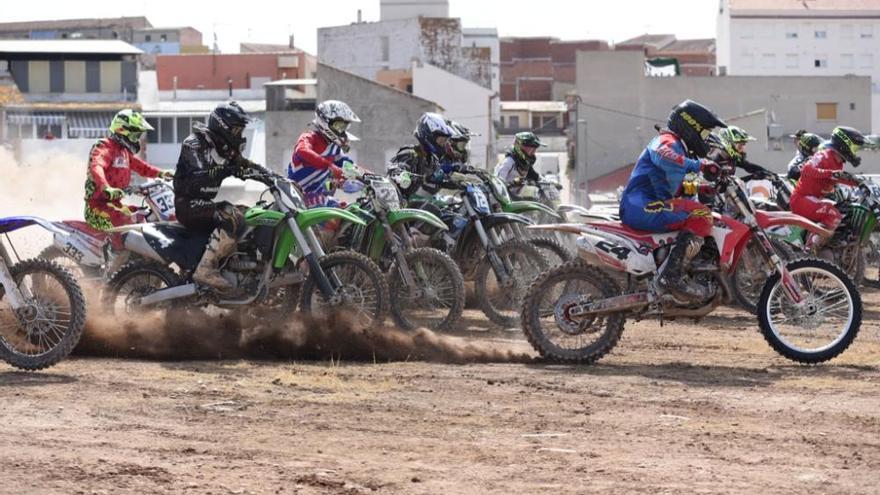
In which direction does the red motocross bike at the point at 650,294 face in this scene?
to the viewer's right

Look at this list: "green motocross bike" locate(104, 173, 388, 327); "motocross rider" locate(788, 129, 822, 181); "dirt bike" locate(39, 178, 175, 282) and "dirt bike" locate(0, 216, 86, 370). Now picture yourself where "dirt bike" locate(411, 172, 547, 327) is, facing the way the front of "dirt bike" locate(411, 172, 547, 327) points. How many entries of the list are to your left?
1

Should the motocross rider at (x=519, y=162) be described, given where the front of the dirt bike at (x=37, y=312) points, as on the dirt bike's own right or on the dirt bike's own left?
on the dirt bike's own left

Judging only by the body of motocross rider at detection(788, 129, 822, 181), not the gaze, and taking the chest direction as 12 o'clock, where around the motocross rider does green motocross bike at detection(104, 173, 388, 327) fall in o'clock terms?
The green motocross bike is roughly at 4 o'clock from the motocross rider.

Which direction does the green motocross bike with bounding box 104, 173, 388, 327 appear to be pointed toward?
to the viewer's right

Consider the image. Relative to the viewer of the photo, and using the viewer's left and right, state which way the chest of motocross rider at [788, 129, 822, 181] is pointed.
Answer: facing to the right of the viewer

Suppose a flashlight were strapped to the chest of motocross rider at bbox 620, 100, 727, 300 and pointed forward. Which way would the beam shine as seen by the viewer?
to the viewer's right

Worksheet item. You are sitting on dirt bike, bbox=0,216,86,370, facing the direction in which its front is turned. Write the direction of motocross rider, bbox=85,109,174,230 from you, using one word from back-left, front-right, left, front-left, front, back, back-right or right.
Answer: left

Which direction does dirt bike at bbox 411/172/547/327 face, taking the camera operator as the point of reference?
facing the viewer and to the right of the viewer

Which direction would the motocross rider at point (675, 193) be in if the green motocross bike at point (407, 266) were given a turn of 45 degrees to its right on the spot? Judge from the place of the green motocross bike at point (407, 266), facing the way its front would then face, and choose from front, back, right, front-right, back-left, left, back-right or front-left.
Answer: front-left

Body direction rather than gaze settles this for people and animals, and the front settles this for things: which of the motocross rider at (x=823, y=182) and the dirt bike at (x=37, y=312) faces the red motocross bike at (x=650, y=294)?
the dirt bike

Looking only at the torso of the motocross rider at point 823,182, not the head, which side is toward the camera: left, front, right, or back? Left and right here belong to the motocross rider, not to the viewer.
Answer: right

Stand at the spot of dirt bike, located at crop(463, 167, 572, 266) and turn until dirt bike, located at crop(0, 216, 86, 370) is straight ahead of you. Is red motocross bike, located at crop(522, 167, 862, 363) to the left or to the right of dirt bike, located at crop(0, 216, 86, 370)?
left
